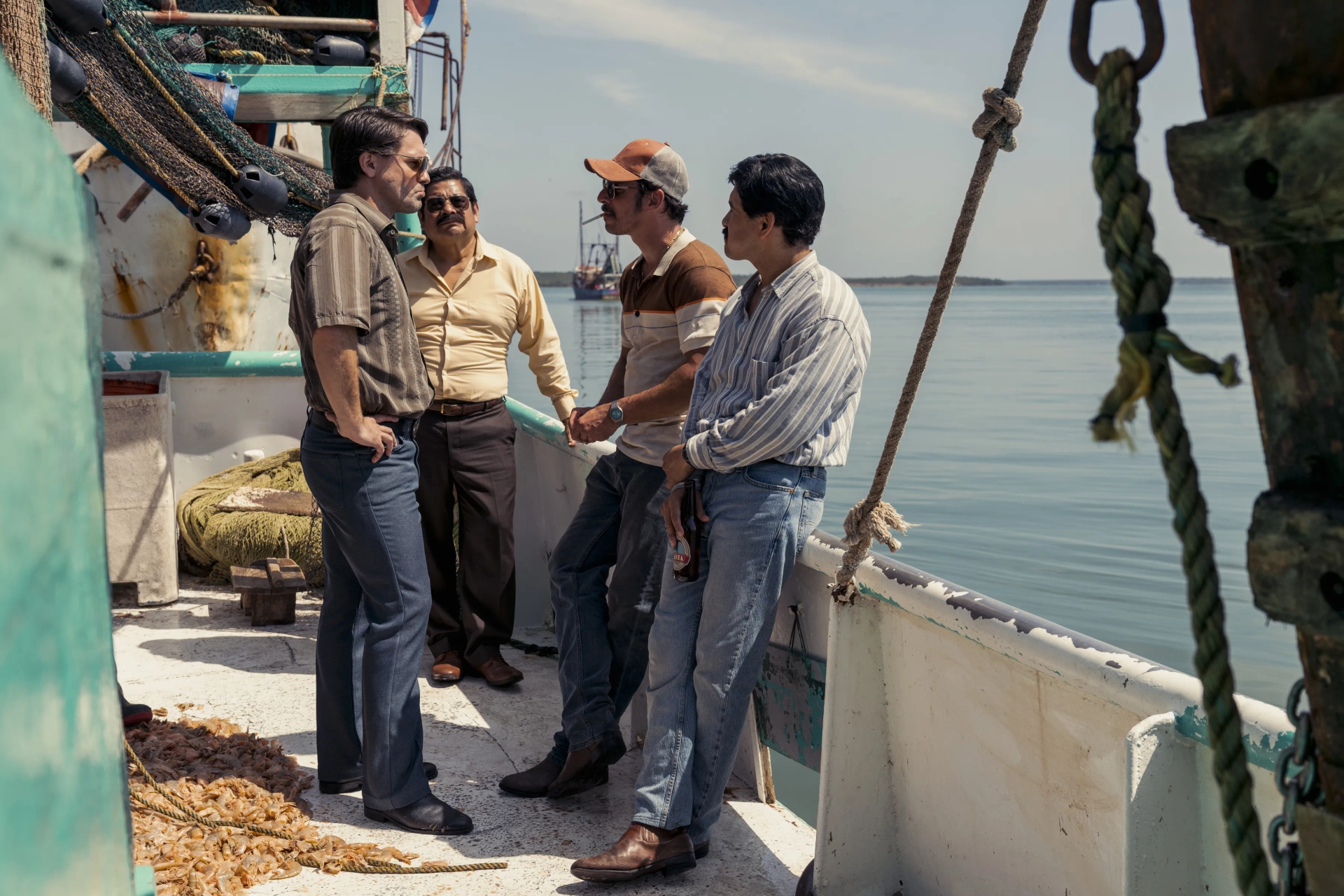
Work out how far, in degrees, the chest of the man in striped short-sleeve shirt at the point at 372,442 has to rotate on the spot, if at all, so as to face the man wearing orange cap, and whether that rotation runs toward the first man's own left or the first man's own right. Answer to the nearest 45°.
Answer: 0° — they already face them

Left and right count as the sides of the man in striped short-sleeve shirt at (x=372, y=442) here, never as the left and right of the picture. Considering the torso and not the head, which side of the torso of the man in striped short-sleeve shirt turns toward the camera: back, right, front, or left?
right

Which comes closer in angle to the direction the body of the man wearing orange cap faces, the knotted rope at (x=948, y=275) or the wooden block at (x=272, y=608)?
the wooden block

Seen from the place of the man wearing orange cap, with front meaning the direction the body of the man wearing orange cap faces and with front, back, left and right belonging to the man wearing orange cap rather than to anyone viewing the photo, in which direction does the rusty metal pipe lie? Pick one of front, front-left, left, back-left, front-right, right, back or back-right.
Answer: front-right

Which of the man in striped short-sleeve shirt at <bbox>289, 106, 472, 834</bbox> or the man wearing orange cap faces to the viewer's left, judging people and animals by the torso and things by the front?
the man wearing orange cap

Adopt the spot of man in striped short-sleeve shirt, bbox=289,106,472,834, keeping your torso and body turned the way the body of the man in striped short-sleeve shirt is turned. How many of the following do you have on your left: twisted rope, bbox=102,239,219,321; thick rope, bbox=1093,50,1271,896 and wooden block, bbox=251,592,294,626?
2

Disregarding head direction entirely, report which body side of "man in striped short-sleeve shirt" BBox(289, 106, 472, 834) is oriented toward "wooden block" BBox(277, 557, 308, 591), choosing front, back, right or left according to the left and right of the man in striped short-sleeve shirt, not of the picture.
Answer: left

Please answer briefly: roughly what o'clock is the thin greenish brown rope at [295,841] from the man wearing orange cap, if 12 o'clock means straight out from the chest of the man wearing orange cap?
The thin greenish brown rope is roughly at 11 o'clock from the man wearing orange cap.

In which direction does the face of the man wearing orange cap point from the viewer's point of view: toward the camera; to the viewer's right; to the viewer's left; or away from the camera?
to the viewer's left

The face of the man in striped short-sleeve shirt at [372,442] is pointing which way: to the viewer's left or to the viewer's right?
to the viewer's right

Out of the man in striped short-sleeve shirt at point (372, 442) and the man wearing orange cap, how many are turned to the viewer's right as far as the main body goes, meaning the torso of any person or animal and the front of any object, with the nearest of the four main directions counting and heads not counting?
1

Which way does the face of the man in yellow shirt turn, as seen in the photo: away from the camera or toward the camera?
toward the camera

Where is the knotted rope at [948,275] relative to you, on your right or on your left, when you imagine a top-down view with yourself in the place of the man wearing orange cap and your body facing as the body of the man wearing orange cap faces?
on your left

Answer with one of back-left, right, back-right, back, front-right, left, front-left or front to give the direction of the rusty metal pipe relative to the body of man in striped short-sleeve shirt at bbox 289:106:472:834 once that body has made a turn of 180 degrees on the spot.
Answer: right

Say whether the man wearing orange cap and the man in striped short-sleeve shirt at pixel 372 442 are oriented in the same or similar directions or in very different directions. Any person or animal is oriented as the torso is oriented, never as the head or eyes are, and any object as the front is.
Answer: very different directions

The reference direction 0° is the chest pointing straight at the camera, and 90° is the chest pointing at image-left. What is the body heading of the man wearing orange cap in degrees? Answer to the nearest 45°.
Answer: approximately 90°

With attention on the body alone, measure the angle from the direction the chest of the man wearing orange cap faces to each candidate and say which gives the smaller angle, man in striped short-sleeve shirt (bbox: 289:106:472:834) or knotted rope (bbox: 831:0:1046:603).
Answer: the man in striped short-sleeve shirt
